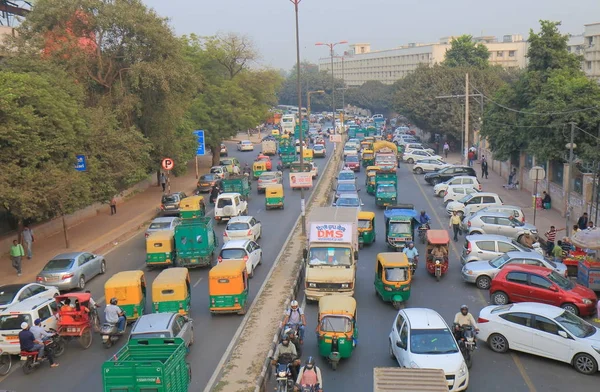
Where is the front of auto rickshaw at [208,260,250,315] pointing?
away from the camera

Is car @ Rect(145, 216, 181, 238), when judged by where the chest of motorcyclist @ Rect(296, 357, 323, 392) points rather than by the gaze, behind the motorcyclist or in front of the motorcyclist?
behind

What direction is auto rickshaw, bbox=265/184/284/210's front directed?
away from the camera

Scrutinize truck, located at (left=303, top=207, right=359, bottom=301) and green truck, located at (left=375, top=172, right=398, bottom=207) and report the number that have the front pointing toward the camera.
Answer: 2

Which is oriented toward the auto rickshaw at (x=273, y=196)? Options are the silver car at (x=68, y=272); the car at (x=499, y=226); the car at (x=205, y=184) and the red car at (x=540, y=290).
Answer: the silver car

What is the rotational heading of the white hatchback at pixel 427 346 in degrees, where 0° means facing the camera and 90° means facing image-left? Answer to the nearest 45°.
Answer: approximately 315°

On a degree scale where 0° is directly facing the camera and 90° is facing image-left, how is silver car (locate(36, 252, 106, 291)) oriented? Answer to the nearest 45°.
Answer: approximately 225°

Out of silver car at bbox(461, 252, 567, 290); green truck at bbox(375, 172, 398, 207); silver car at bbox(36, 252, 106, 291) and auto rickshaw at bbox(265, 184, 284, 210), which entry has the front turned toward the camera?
the green truck

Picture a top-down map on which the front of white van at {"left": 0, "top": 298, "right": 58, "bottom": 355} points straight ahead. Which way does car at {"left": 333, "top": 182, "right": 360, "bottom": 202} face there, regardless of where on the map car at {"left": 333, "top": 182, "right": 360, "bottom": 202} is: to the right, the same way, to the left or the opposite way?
the opposite way

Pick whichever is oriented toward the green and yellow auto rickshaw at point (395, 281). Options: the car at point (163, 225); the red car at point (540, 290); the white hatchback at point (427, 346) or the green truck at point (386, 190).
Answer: the green truck

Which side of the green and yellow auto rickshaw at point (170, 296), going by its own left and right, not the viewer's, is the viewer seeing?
back

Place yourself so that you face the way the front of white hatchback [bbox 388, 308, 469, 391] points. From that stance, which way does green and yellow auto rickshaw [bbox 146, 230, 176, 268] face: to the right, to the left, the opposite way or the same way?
the opposite way

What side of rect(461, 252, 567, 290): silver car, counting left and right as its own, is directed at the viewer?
left

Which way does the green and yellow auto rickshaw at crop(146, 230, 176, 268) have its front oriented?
away from the camera
